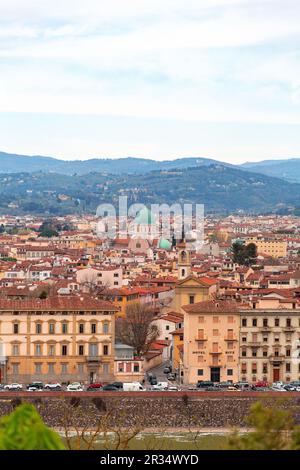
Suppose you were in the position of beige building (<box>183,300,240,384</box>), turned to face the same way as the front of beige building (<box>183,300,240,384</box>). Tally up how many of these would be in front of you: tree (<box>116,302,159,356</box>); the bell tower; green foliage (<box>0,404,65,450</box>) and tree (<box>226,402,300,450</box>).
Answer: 2

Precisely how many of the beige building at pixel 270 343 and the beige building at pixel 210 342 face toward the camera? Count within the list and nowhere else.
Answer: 2

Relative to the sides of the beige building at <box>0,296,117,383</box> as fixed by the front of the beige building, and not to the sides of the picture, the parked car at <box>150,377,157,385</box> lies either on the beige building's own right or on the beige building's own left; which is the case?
on the beige building's own left

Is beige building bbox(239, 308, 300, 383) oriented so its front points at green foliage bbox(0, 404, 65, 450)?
yes

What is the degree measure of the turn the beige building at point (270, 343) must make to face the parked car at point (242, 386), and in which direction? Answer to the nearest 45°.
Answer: approximately 45° to its right

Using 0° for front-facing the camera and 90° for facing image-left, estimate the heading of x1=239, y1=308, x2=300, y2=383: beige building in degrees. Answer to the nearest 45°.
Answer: approximately 0°
